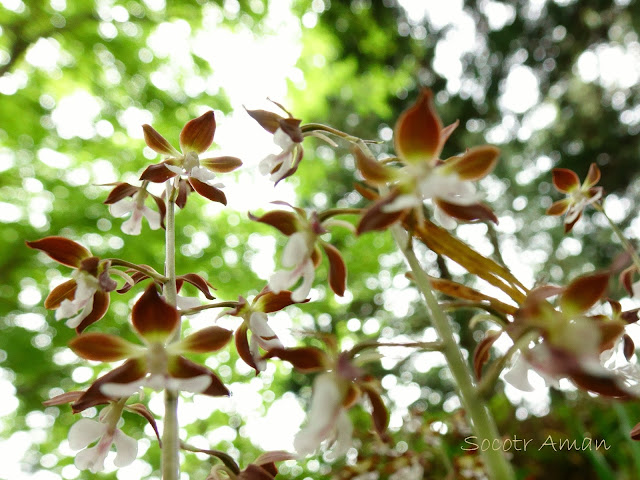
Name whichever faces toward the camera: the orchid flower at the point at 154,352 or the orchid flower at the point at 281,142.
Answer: the orchid flower at the point at 154,352

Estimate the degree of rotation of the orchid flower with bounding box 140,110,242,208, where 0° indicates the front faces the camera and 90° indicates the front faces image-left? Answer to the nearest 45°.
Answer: approximately 0°

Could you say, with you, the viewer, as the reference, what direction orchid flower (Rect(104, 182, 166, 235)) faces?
facing the viewer and to the left of the viewer

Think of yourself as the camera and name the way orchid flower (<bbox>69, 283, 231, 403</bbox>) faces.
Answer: facing the viewer

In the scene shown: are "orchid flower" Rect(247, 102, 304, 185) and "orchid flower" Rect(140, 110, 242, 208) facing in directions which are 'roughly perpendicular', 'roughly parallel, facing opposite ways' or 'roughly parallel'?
roughly perpendicular

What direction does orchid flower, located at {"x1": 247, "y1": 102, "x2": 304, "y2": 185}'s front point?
to the viewer's left

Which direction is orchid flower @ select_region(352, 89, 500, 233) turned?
toward the camera
